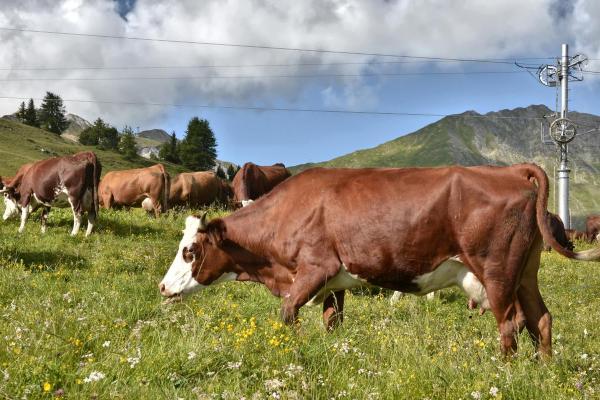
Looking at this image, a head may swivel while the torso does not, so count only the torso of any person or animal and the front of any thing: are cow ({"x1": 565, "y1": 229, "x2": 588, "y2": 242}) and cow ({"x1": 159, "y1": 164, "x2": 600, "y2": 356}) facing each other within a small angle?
no

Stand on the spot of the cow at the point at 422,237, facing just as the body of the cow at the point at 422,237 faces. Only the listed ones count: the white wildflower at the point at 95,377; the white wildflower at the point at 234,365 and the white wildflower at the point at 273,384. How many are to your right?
0

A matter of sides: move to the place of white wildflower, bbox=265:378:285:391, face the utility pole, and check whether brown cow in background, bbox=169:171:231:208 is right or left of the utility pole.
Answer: left

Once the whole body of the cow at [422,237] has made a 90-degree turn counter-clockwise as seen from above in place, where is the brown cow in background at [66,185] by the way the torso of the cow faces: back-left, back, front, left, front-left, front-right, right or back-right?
back-right

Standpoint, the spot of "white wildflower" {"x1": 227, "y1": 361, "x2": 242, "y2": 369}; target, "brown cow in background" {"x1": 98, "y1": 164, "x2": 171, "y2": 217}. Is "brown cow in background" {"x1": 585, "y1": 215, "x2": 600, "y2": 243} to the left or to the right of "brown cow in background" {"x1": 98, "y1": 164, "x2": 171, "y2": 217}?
right

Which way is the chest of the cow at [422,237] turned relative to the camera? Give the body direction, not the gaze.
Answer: to the viewer's left

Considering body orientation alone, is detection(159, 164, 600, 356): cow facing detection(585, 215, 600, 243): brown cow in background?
no

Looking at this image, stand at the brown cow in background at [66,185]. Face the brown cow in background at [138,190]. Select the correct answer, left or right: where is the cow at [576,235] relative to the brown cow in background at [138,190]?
right

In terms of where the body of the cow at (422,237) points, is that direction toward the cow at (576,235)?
no

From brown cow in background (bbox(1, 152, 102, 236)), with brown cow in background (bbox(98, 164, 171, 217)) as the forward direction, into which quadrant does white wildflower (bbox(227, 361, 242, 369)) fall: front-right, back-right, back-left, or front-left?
back-right
